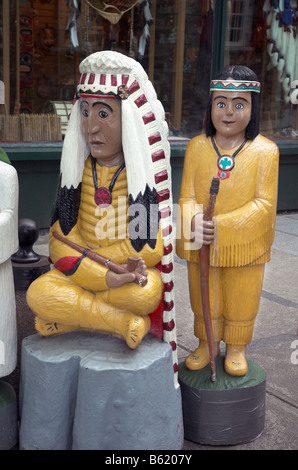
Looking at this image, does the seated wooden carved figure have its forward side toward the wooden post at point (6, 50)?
no

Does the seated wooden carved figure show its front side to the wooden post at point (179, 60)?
no

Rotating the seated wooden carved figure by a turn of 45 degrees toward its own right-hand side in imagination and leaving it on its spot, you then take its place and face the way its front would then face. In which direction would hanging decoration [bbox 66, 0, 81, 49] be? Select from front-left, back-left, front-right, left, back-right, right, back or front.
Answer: right

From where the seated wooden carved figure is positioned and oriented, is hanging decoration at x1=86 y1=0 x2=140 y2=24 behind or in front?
behind

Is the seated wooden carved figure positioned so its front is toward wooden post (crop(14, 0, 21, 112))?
no

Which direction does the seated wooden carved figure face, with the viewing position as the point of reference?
facing the viewer and to the left of the viewer
